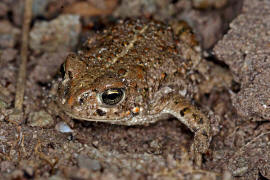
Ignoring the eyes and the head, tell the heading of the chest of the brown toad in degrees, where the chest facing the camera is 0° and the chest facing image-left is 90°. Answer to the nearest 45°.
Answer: approximately 45°

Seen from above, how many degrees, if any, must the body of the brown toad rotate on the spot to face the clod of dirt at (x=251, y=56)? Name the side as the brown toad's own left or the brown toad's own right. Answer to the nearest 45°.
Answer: approximately 135° to the brown toad's own left

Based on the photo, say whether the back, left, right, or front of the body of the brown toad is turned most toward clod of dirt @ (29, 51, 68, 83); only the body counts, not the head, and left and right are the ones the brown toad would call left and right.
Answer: right

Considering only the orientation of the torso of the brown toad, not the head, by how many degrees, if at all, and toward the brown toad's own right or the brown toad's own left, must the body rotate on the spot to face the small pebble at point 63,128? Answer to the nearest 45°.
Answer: approximately 45° to the brown toad's own right

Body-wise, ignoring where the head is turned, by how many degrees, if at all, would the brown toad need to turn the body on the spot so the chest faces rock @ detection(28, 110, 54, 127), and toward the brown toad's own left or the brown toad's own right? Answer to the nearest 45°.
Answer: approximately 45° to the brown toad's own right

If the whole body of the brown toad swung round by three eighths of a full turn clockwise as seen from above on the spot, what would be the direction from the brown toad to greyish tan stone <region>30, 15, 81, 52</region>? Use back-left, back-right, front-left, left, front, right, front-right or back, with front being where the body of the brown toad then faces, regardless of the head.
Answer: front-left
